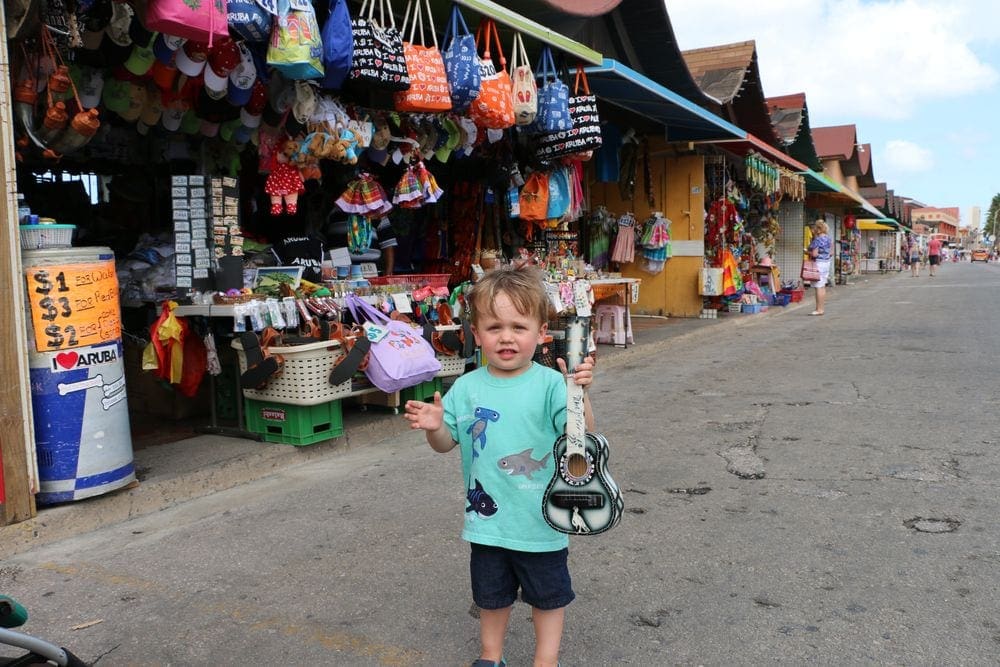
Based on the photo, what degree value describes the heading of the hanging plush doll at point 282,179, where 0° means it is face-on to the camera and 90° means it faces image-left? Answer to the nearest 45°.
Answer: approximately 0°

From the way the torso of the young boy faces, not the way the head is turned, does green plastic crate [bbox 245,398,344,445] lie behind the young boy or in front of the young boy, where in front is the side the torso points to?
behind

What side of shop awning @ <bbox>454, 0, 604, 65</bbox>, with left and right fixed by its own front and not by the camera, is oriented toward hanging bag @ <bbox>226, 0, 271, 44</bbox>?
right

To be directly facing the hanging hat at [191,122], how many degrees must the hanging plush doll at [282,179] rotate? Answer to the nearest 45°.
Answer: approximately 90° to its right

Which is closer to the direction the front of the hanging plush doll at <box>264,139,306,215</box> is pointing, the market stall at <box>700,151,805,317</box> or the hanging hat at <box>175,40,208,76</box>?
the hanging hat
